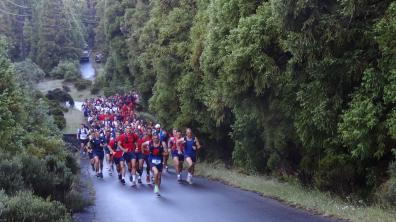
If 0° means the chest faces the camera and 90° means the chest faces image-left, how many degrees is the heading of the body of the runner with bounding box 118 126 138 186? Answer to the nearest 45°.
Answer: approximately 0°

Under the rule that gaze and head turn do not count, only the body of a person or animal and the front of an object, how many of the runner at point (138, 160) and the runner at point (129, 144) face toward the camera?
2

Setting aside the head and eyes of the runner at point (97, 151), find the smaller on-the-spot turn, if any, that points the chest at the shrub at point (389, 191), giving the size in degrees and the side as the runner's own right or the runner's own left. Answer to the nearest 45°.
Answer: approximately 45° to the runner's own left

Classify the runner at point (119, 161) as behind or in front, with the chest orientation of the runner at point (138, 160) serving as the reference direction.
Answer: behind

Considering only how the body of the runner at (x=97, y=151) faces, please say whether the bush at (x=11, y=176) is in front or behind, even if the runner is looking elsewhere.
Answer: in front

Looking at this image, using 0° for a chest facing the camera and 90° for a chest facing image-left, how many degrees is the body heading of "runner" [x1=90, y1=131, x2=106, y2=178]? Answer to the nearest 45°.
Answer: approximately 0°
